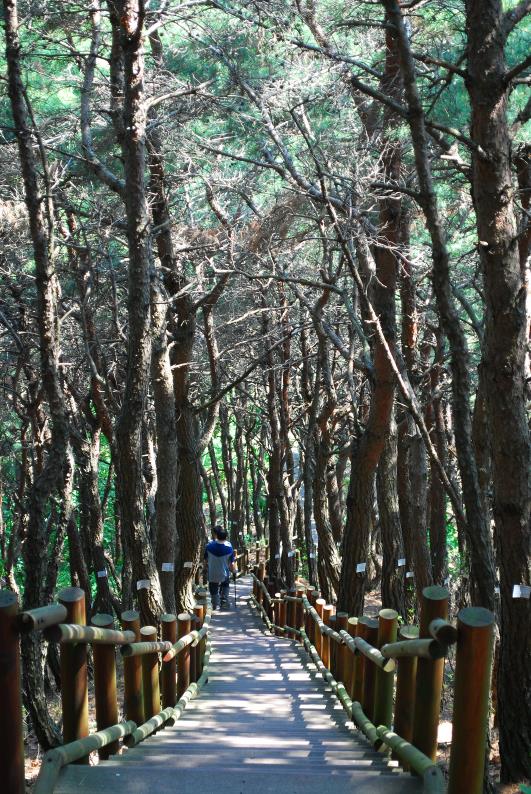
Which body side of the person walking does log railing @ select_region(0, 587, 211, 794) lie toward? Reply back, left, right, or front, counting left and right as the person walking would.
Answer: back

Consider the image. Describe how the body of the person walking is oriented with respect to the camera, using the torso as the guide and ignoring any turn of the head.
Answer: away from the camera
